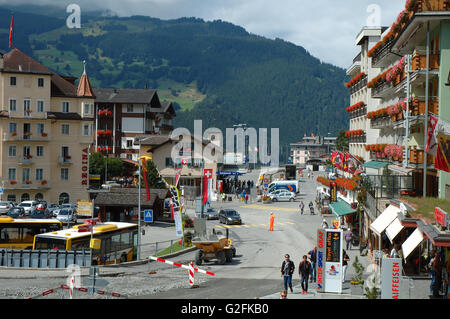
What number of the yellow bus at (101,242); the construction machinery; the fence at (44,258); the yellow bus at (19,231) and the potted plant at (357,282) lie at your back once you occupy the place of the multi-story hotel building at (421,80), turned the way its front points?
0

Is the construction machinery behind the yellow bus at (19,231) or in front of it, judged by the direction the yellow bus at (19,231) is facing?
in front

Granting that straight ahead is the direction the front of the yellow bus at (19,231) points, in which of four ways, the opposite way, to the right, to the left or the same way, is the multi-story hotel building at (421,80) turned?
the opposite way

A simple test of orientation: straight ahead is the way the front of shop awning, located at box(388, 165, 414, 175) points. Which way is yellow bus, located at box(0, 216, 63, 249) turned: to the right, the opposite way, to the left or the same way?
the opposite way

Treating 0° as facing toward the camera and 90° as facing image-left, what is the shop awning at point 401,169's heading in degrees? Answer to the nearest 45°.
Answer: approximately 45°

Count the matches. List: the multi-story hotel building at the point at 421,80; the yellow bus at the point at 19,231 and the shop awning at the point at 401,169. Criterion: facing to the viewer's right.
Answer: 1

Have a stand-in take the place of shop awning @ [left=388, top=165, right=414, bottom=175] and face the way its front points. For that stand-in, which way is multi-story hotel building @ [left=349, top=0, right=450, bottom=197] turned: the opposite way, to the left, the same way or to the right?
the same way

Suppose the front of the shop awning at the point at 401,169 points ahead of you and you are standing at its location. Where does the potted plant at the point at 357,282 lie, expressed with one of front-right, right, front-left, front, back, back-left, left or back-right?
front-left

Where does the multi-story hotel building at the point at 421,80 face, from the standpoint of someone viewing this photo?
facing the viewer and to the left of the viewer

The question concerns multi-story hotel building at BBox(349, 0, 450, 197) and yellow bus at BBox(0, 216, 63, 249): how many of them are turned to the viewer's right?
1

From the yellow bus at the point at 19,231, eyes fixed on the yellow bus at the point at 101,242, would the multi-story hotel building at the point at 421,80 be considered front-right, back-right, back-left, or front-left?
front-left

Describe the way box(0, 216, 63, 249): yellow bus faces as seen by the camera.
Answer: facing to the right of the viewer

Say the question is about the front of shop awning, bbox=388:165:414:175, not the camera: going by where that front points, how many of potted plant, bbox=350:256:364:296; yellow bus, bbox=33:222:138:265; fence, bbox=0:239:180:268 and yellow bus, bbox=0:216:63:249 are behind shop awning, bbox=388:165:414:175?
0

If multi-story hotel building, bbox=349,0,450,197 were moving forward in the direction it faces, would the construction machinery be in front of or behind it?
in front

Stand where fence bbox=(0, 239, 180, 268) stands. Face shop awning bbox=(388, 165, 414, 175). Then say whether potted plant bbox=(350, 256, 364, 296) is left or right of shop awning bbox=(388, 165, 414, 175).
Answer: right

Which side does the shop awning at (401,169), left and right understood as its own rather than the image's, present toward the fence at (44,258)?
front
